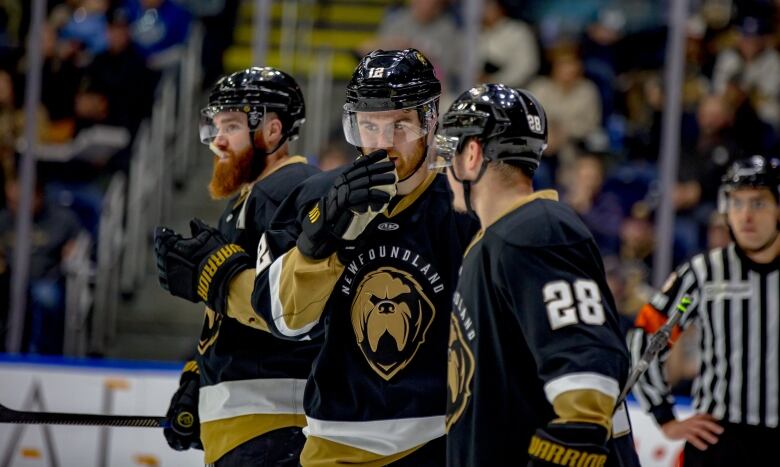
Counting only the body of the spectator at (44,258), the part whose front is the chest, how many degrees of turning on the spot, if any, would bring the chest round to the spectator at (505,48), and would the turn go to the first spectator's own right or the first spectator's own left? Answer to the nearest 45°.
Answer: approximately 90° to the first spectator's own left

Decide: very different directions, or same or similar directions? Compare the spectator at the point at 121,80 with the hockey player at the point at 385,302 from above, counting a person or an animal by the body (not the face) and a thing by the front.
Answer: same or similar directions

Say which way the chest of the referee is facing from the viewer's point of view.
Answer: toward the camera

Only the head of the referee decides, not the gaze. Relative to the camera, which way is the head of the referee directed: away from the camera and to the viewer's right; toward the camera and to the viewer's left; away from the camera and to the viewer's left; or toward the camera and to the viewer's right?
toward the camera and to the viewer's left

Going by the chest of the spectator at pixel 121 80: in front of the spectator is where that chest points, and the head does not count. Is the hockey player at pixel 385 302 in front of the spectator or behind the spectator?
in front

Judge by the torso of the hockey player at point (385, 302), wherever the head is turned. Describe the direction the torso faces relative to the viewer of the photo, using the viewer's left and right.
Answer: facing the viewer

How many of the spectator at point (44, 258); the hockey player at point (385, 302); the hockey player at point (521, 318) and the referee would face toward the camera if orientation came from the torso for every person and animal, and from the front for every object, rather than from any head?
3

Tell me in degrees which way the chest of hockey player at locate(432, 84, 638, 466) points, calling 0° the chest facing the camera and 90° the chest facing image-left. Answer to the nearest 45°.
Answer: approximately 90°
